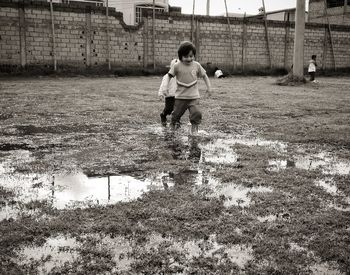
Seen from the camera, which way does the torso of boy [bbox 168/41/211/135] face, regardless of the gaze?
toward the camera

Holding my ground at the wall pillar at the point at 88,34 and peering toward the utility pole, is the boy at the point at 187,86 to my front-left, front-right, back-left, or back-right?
front-right

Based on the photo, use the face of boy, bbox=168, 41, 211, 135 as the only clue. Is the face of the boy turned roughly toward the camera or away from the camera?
toward the camera

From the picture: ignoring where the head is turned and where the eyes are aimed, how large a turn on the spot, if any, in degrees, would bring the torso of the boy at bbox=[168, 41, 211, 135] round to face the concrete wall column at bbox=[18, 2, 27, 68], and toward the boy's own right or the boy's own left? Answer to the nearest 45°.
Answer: approximately 135° to the boy's own right

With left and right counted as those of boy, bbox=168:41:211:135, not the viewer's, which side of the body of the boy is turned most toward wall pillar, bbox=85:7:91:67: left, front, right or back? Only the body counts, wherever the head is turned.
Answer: back

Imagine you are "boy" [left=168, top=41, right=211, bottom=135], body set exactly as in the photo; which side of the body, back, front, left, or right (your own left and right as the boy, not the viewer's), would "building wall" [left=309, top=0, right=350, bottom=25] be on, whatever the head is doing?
back

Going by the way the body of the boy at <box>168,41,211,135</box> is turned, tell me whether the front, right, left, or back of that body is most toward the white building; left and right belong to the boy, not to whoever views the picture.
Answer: back

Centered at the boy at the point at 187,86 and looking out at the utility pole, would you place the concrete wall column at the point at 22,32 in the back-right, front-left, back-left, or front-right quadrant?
front-left

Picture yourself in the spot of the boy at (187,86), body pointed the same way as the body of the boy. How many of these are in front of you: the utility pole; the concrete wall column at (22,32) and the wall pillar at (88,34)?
0

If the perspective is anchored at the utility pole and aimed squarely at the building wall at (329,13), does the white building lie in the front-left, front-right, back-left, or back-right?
front-left

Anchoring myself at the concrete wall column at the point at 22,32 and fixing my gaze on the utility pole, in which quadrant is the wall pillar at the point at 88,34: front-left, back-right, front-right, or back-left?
front-left
